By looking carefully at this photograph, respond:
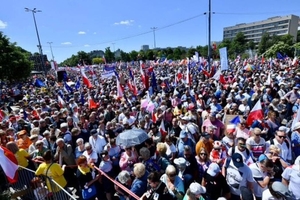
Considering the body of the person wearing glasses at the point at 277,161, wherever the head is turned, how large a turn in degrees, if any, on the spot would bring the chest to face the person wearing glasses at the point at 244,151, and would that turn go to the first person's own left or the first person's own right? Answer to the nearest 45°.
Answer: approximately 45° to the first person's own right

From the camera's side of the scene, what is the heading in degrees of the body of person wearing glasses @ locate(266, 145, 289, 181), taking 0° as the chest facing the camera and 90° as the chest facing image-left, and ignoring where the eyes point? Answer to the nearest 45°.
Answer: approximately 45°

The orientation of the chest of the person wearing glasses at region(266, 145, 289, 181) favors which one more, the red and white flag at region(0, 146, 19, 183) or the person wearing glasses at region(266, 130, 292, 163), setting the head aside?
the red and white flag

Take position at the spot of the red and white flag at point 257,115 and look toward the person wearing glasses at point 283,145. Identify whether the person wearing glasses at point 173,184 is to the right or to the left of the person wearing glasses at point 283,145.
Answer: right

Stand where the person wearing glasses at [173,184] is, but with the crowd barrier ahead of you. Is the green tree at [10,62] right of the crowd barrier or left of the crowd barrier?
right

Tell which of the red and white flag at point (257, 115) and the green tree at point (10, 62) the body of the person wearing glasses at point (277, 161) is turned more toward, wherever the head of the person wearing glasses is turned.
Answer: the green tree

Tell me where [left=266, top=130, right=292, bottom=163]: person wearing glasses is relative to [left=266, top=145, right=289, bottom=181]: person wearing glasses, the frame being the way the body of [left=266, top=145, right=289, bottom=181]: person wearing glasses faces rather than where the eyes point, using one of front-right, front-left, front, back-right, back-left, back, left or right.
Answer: back-right

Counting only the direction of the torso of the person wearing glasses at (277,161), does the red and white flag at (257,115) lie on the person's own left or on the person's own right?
on the person's own right
